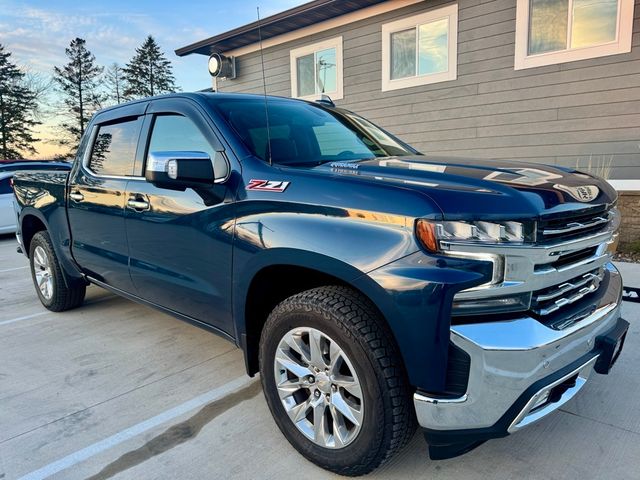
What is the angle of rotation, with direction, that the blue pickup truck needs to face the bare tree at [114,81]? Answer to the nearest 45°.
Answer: approximately 180°

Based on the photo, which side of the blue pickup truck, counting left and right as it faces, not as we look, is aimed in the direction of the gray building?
left

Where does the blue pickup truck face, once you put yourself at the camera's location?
facing the viewer and to the right of the viewer

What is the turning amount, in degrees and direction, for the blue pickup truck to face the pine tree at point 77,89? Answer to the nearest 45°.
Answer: approximately 180°

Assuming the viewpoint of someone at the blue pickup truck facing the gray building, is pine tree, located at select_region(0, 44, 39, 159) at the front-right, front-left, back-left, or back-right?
front-left

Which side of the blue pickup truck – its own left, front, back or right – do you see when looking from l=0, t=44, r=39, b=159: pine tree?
back

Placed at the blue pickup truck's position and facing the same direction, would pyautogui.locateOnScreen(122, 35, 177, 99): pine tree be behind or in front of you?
behind

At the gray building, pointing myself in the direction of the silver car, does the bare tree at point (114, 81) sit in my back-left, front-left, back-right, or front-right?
front-right

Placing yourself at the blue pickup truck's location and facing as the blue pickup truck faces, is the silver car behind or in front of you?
behind
